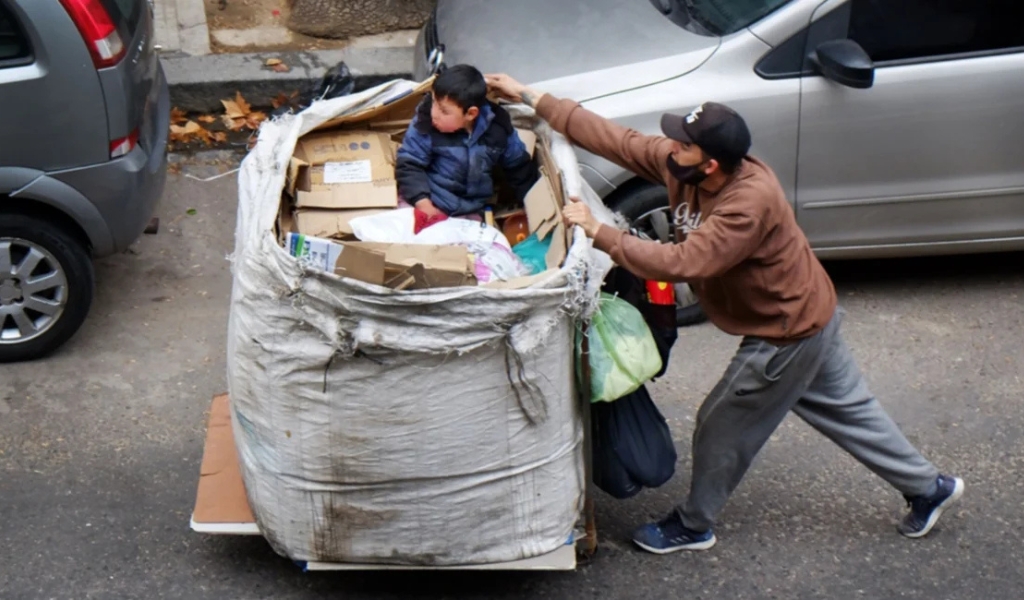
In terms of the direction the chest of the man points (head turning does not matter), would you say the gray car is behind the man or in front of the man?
in front

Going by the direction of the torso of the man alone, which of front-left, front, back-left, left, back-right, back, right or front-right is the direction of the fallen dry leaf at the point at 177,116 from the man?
front-right

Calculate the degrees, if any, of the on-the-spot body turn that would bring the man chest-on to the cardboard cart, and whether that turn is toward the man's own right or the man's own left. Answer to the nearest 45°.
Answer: approximately 45° to the man's own left

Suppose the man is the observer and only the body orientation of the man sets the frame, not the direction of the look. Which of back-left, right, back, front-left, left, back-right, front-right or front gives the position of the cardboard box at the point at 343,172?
front

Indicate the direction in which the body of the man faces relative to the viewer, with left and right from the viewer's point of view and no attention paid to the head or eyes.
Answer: facing to the left of the viewer

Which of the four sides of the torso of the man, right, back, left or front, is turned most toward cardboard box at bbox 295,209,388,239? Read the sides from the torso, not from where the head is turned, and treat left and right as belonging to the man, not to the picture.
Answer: front

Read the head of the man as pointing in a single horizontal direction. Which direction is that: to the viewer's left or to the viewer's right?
to the viewer's left

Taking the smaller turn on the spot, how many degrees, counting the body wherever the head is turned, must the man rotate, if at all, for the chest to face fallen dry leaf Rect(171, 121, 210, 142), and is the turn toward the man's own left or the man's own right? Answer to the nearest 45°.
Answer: approximately 45° to the man's own right

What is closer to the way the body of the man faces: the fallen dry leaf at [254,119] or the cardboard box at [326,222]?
the cardboard box

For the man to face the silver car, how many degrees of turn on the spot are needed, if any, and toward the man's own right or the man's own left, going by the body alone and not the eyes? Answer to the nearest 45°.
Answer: approximately 90° to the man's own right

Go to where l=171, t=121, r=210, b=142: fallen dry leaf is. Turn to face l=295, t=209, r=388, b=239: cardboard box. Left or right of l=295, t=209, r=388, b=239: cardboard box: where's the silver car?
left
